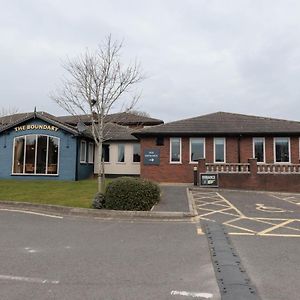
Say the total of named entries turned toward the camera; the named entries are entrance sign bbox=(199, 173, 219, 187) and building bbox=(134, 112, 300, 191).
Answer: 2

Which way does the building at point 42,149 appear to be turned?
toward the camera

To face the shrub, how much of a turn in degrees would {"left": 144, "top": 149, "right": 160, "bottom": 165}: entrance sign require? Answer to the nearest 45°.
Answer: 0° — it already faces it

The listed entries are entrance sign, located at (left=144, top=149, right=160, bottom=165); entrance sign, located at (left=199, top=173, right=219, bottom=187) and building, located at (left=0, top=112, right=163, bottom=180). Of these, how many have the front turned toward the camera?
3

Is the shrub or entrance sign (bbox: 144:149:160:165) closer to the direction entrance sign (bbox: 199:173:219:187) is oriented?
the shrub

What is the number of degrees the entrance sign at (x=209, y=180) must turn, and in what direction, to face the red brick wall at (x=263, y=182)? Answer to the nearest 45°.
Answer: approximately 90° to its left

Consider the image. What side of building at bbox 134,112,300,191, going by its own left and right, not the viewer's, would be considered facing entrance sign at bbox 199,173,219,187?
front

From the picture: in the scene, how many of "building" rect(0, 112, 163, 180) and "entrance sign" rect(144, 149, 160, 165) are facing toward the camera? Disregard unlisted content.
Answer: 2

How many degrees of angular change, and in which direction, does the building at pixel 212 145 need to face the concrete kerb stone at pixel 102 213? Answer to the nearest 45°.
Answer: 0° — it already faces it

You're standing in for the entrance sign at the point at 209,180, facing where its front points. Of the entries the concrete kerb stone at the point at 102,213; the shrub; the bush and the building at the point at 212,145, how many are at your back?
1

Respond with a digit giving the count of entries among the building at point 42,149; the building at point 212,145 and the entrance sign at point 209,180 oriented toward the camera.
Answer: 3

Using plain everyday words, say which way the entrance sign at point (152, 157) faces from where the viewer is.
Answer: facing the viewer

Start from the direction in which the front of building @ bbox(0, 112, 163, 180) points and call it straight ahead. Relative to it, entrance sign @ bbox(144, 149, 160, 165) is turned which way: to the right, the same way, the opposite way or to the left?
the same way

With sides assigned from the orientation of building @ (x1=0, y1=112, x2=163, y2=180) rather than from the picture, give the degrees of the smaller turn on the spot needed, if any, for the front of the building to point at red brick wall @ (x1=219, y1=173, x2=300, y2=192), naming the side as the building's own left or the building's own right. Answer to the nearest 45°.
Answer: approximately 45° to the building's own left

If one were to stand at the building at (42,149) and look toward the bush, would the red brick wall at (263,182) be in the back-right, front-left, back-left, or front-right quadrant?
front-left

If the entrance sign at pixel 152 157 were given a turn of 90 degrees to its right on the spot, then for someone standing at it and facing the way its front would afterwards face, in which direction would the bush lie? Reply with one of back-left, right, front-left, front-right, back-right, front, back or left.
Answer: left
